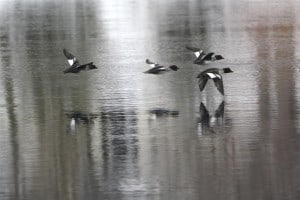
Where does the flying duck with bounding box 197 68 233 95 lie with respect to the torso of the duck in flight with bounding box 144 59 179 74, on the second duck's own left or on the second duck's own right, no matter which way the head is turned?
on the second duck's own right

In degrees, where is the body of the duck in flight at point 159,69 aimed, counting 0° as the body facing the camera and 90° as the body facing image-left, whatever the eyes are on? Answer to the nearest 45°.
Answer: approximately 270°
